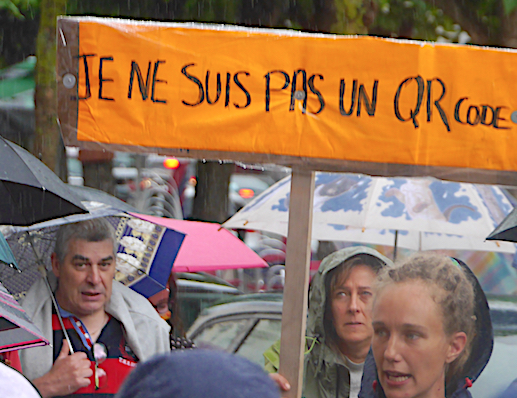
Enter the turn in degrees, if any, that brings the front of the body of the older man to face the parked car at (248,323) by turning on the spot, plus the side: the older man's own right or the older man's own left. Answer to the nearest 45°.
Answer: approximately 135° to the older man's own left

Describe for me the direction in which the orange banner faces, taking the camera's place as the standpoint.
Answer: facing the viewer

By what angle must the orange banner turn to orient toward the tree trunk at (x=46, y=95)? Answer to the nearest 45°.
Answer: approximately 135° to its right

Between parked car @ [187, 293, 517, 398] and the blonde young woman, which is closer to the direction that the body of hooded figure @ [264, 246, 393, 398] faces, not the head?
the blonde young woman

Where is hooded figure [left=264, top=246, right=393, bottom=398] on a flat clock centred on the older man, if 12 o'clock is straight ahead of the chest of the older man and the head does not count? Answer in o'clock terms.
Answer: The hooded figure is roughly at 9 o'clock from the older man.

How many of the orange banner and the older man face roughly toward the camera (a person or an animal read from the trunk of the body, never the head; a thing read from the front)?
2

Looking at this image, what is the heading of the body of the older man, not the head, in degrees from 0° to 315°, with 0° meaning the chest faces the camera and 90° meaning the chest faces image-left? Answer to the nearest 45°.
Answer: approximately 0°

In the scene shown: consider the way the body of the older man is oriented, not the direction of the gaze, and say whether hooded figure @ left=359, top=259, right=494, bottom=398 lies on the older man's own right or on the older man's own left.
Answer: on the older man's own left

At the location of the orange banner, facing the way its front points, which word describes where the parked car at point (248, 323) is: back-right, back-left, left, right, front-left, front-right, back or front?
back

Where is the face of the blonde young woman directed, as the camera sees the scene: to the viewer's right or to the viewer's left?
to the viewer's left
